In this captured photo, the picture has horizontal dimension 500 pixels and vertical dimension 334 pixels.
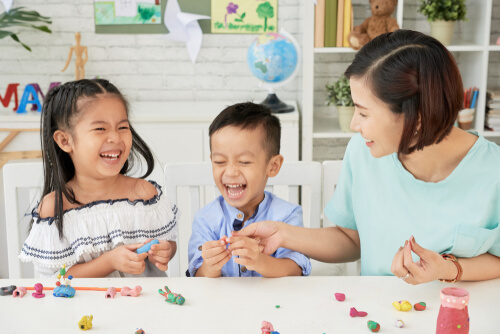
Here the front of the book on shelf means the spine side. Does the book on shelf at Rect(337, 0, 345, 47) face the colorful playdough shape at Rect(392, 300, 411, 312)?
yes

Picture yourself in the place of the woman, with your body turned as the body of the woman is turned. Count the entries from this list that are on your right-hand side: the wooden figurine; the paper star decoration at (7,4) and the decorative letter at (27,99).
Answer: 3

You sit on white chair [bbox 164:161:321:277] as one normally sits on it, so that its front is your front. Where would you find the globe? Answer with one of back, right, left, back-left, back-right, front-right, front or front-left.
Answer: back

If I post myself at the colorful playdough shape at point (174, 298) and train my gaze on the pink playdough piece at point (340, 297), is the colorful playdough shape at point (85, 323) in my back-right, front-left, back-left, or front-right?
back-right

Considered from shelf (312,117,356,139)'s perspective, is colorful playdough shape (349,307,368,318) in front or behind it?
in front

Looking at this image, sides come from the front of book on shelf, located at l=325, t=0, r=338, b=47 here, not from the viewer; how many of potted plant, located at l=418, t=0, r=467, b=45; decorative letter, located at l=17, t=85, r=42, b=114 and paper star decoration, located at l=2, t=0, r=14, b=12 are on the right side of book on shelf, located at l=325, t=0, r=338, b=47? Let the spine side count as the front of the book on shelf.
2

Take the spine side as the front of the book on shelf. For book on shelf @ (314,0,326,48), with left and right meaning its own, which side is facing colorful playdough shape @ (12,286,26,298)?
front

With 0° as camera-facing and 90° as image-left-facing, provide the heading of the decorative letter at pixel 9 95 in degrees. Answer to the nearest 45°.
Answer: approximately 0°

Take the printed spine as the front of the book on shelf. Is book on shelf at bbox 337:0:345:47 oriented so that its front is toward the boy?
yes

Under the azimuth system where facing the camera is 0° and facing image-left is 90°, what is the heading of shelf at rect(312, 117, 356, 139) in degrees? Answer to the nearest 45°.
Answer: approximately 0°
